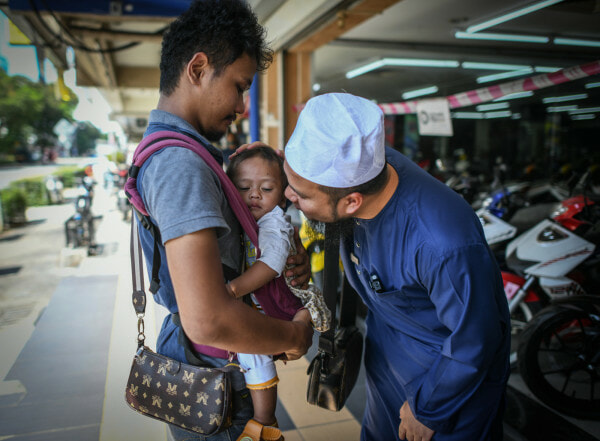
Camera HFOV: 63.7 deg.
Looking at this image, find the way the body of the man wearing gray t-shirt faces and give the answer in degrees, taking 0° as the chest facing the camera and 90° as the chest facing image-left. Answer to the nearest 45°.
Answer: approximately 270°

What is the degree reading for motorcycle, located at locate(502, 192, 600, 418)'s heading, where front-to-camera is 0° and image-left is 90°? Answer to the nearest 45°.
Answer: approximately 45°

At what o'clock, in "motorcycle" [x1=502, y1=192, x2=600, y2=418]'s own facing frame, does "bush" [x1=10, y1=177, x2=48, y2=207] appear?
The bush is roughly at 2 o'clock from the motorcycle.

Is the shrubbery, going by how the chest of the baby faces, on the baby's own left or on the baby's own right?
on the baby's own right

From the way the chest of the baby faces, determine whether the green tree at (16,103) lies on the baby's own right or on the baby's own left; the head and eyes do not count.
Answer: on the baby's own right

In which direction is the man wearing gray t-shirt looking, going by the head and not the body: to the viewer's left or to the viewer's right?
to the viewer's right

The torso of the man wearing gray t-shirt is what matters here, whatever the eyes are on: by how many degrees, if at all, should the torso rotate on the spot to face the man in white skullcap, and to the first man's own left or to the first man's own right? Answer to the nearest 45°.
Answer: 0° — they already face them

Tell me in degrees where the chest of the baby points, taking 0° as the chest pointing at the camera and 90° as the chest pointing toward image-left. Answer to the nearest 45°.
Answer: approximately 45°

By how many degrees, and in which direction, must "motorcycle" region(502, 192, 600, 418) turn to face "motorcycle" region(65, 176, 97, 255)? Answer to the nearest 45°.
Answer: approximately 45° to its right

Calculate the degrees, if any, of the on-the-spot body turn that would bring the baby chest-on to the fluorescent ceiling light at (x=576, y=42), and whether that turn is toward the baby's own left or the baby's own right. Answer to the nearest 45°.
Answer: approximately 180°

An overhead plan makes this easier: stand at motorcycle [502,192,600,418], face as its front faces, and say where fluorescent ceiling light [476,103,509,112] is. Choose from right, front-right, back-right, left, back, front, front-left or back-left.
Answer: back-right

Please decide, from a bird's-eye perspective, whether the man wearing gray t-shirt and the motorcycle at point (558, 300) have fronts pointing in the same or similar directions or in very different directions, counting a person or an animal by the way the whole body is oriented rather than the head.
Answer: very different directions

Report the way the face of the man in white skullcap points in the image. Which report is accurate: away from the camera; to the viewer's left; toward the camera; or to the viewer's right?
to the viewer's left

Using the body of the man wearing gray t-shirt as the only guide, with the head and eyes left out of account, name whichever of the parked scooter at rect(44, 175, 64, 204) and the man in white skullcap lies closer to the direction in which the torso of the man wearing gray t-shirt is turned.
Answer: the man in white skullcap
